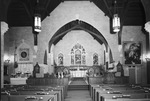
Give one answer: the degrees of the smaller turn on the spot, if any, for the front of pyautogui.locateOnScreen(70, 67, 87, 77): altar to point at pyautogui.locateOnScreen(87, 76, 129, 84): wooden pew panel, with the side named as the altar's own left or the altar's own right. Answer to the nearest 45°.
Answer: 0° — it already faces it

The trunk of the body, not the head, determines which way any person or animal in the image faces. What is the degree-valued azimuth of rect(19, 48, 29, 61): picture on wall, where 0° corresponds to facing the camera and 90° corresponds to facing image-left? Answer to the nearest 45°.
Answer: approximately 0°

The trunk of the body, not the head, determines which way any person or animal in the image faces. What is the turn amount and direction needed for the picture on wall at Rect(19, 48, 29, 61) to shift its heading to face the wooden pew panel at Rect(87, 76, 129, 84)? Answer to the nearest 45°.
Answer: approximately 45° to its left

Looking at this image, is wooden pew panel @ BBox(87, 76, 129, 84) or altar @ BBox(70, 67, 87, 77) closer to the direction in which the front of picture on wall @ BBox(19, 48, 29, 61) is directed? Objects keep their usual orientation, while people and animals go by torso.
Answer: the wooden pew panel

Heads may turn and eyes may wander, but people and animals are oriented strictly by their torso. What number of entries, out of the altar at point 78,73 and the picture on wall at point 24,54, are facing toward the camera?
2

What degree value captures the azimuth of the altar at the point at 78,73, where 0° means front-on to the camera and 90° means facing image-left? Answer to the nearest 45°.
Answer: approximately 0°

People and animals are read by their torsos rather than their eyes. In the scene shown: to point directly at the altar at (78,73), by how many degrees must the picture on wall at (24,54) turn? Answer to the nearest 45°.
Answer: approximately 135° to its left
